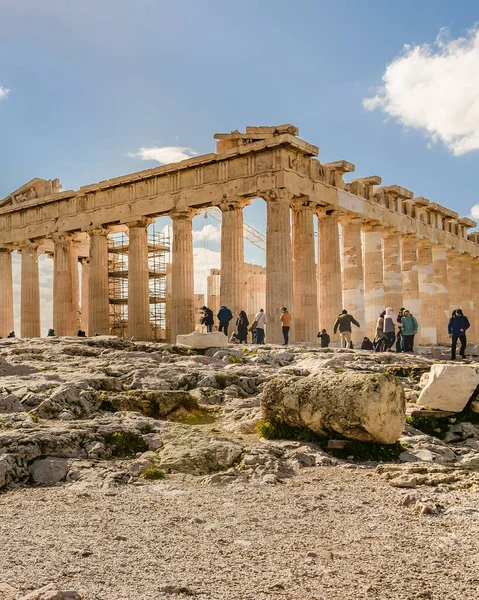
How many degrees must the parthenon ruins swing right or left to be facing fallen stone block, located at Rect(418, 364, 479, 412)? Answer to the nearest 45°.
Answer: approximately 45° to its left

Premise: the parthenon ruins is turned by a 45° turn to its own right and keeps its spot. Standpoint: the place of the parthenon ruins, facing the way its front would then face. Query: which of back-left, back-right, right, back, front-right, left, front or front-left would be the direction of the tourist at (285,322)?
left

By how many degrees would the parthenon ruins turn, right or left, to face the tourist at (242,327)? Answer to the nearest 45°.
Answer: approximately 45° to its left

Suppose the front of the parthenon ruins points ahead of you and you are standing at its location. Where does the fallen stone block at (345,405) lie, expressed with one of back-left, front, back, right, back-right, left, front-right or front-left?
front-left

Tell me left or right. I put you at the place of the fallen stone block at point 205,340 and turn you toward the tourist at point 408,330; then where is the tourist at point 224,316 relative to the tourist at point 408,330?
left

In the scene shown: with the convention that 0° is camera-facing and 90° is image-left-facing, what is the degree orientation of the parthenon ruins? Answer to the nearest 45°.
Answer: approximately 45°
